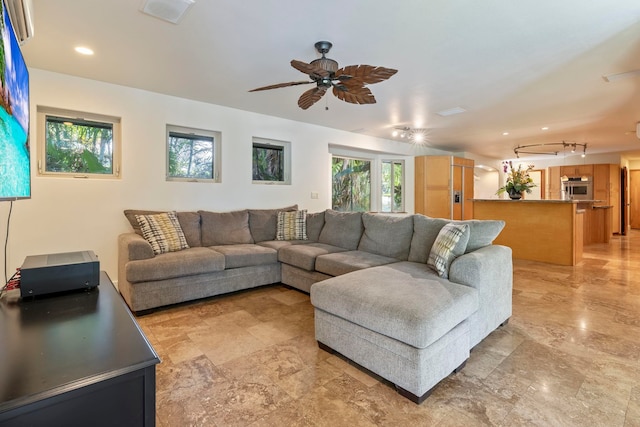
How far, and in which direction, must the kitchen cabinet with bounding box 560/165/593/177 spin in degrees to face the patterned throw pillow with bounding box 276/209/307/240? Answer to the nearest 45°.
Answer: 0° — it already faces it

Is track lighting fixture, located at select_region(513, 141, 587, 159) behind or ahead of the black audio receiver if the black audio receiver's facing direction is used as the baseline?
ahead

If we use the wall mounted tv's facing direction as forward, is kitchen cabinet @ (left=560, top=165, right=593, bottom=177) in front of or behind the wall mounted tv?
in front

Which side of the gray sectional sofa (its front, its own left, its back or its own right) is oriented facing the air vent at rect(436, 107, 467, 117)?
back

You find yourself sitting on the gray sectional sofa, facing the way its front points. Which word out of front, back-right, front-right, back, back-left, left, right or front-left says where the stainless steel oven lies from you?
back

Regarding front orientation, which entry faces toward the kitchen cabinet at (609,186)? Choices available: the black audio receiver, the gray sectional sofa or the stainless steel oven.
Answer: the black audio receiver

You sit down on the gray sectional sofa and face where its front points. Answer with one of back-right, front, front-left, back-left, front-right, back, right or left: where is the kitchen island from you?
back

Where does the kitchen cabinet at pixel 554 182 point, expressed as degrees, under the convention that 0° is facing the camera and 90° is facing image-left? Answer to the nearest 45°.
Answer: approximately 0°

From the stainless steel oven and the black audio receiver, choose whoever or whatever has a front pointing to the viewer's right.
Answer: the black audio receiver

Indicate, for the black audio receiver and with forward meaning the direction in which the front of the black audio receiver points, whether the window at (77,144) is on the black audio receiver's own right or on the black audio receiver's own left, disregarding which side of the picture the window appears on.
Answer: on the black audio receiver's own left
